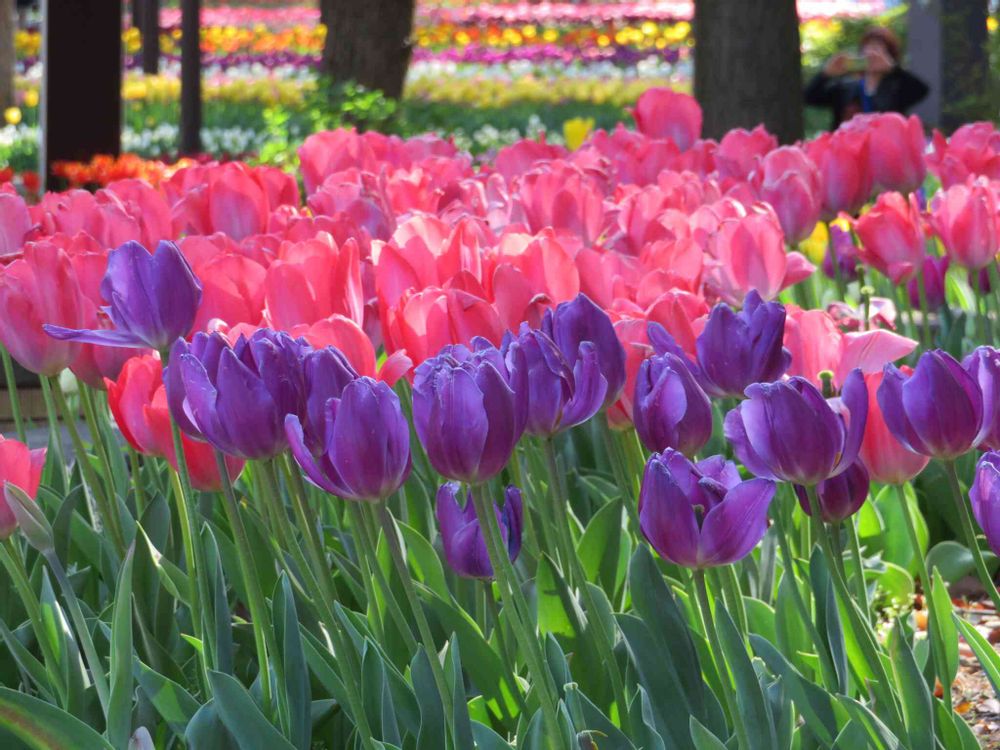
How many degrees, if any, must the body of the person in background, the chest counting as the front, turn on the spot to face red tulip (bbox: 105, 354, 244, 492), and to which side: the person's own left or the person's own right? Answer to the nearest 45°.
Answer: approximately 45° to the person's own left

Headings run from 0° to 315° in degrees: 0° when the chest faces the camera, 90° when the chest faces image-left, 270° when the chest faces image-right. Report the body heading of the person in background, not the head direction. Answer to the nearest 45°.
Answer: approximately 45°

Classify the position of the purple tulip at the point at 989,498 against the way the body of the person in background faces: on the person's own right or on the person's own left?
on the person's own left

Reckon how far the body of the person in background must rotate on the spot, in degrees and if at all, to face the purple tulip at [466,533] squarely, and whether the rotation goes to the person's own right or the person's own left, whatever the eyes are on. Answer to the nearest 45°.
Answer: approximately 45° to the person's own left

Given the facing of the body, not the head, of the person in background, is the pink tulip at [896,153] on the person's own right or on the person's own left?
on the person's own left
